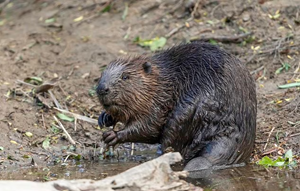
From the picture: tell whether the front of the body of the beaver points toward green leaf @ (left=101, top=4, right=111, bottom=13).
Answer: no

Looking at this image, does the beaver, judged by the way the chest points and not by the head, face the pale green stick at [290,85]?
no

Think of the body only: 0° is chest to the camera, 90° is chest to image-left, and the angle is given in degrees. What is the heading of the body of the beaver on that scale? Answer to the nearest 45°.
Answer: approximately 90°

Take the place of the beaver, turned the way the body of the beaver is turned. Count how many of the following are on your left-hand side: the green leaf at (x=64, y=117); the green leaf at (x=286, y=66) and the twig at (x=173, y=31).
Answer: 0

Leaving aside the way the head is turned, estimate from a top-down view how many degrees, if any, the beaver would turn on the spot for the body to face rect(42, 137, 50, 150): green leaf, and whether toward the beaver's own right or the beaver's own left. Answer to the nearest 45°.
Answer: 0° — it already faces it

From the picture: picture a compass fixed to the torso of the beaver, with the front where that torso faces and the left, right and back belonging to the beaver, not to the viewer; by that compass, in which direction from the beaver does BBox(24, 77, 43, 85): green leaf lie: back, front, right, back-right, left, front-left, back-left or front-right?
front-right

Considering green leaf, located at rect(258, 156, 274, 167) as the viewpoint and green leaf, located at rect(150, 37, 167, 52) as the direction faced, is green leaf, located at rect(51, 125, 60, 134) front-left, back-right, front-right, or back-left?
front-left

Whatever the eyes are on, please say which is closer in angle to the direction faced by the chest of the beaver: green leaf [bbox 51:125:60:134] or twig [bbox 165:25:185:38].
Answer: the green leaf

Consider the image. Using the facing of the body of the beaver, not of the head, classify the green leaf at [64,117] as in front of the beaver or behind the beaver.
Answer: in front

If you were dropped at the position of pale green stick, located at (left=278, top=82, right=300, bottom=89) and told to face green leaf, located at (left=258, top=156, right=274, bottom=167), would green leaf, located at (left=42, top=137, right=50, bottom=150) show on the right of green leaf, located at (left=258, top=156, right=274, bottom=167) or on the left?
right

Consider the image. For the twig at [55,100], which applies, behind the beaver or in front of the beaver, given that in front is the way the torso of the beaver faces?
in front

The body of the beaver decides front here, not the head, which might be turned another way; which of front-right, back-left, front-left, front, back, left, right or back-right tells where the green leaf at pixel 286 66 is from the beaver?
back-right

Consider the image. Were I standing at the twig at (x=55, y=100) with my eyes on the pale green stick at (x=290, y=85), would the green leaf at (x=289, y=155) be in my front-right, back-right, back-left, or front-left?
front-right

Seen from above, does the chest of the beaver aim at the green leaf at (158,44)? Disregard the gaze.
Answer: no

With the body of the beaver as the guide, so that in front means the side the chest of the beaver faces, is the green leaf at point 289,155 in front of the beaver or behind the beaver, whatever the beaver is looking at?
behind

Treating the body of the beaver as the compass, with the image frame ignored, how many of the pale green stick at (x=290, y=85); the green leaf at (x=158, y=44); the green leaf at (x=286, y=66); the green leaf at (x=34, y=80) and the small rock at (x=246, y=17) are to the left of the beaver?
0

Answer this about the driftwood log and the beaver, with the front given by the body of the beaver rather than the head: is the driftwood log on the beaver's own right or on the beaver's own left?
on the beaver's own left

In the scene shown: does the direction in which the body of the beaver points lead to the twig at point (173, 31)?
no
